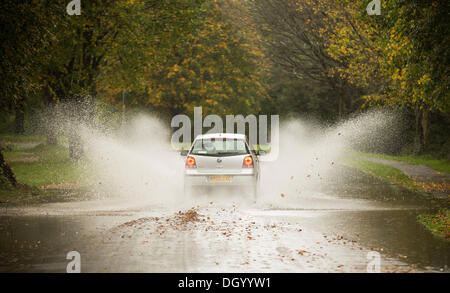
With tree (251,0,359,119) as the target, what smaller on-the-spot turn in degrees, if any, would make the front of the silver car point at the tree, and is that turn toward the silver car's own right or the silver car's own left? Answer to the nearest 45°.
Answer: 0° — it already faces it

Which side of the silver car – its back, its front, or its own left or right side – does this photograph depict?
back
